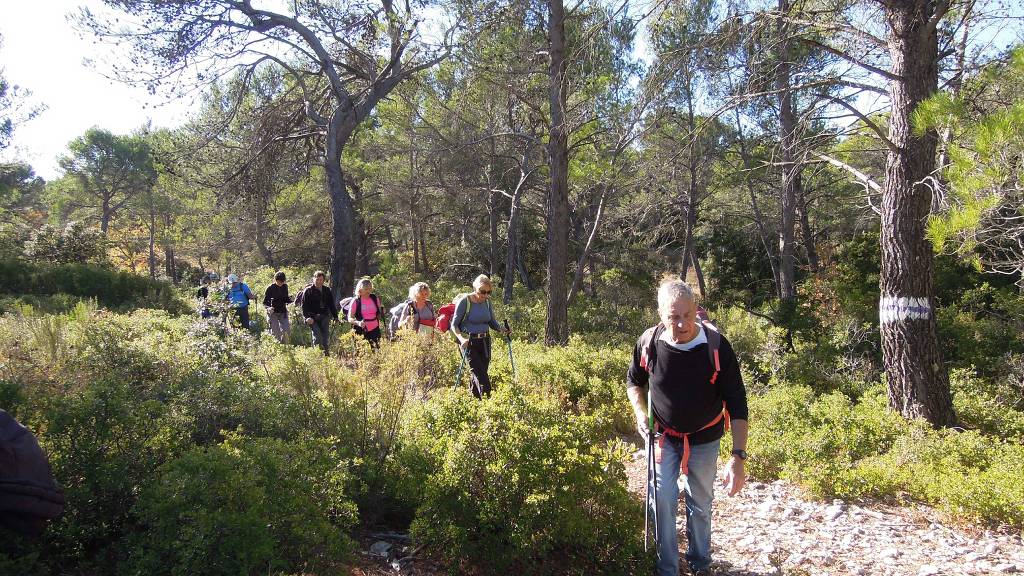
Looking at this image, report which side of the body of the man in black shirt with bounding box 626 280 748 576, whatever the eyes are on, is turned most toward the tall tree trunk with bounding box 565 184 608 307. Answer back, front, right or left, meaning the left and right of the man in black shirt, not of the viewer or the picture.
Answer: back

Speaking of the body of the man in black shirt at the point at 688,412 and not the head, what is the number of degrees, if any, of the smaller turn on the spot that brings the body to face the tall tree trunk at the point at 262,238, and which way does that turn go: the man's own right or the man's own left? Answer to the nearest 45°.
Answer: approximately 135° to the man's own right

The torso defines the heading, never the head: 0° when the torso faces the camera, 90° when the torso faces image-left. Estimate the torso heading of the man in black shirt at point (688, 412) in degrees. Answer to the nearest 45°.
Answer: approximately 0°

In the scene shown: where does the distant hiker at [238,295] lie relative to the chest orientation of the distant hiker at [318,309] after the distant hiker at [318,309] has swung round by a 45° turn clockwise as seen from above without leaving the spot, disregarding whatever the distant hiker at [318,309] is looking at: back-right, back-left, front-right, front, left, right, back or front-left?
right

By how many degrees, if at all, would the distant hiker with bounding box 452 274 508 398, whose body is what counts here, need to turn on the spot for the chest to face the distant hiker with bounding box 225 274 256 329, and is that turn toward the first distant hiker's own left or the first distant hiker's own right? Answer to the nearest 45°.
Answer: approximately 180°

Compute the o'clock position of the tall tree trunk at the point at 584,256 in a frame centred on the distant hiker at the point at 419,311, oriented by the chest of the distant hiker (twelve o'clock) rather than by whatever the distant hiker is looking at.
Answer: The tall tree trunk is roughly at 9 o'clock from the distant hiker.

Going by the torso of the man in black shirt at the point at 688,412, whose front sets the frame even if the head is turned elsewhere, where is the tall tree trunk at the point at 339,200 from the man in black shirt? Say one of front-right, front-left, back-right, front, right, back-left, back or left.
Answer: back-right

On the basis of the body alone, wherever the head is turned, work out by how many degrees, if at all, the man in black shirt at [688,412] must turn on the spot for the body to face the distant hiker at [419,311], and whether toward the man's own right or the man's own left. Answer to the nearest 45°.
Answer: approximately 135° to the man's own right

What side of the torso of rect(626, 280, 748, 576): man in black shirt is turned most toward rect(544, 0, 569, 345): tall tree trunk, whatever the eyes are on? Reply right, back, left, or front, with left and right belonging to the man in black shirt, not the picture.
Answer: back

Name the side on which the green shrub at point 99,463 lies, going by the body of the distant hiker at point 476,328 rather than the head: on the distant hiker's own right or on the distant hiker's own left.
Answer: on the distant hiker's own right

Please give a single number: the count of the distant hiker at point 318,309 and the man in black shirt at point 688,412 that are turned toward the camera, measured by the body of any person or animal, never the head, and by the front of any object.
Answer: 2

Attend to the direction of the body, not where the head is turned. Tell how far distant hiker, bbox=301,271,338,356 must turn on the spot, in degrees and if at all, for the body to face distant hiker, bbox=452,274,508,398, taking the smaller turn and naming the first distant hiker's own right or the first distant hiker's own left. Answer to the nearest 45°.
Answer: approximately 45° to the first distant hiker's own left

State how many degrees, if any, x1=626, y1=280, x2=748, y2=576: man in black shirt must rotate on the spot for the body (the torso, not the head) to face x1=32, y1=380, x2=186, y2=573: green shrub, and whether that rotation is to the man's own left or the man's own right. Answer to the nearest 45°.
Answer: approximately 45° to the man's own right
